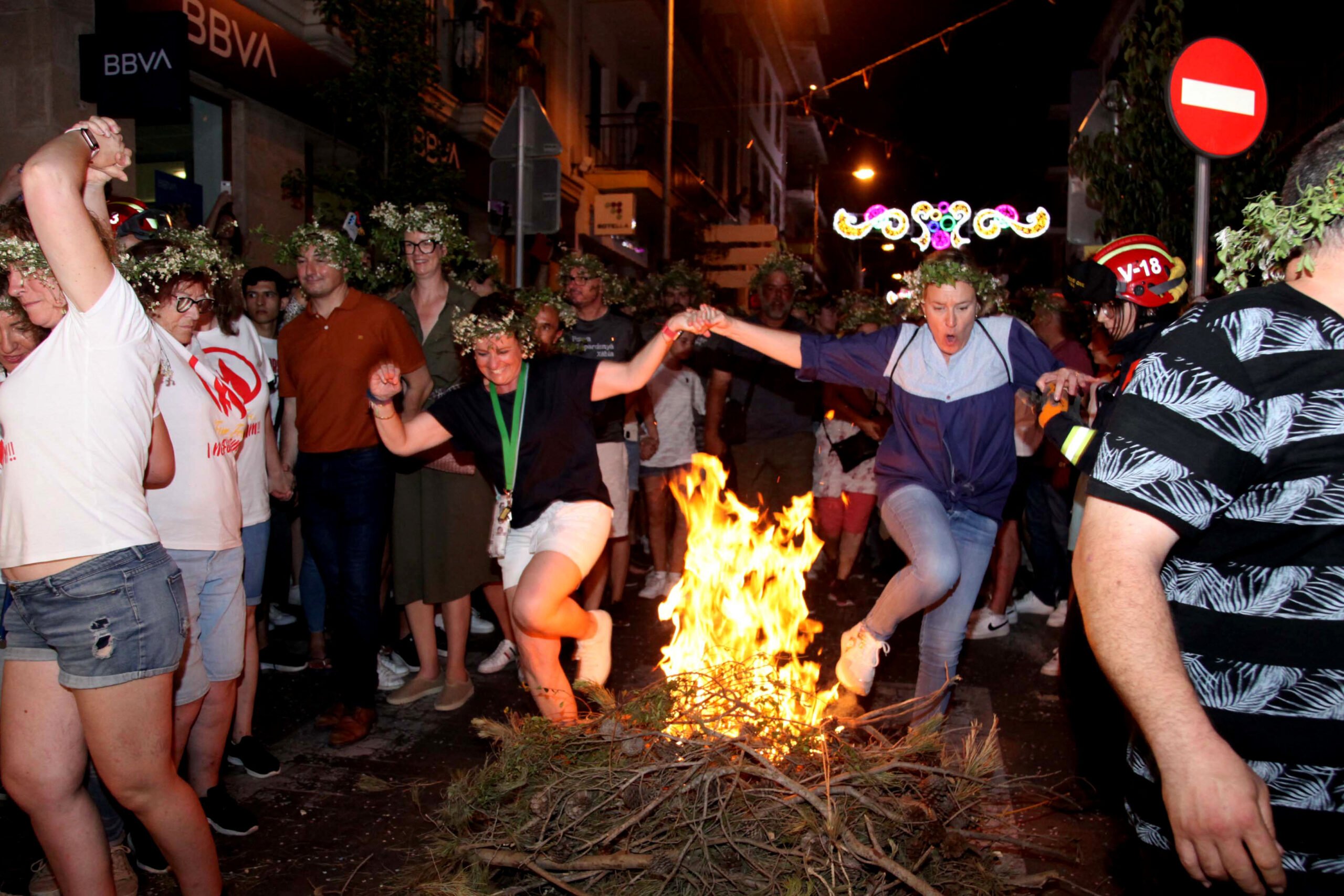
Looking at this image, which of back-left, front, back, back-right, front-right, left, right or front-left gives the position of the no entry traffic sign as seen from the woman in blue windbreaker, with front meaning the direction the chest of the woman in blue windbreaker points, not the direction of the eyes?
back-left

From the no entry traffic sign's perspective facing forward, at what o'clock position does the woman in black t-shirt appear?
The woman in black t-shirt is roughly at 3 o'clock from the no entry traffic sign.

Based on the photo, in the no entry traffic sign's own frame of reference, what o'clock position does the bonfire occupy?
The bonfire is roughly at 2 o'clock from the no entry traffic sign.

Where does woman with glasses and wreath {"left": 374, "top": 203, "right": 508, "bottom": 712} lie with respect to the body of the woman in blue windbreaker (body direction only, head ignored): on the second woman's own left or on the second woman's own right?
on the second woman's own right

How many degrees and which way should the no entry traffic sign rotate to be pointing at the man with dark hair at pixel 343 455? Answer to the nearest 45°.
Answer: approximately 90° to its right

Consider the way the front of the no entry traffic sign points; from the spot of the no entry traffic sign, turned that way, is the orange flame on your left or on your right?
on your right

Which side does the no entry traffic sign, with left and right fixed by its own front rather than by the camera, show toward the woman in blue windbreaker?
right

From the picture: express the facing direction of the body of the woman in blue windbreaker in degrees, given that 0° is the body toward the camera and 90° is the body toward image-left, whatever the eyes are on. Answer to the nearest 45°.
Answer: approximately 0°

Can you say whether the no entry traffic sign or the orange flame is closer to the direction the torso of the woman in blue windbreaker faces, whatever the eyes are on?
the orange flame

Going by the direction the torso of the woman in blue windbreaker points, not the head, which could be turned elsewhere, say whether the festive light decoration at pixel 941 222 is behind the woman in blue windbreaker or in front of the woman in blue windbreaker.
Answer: behind

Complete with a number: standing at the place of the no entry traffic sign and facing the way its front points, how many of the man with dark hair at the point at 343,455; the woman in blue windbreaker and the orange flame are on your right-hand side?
3

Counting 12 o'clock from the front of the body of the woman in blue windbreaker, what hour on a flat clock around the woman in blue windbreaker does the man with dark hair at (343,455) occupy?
The man with dark hair is roughly at 3 o'clock from the woman in blue windbreaker.
